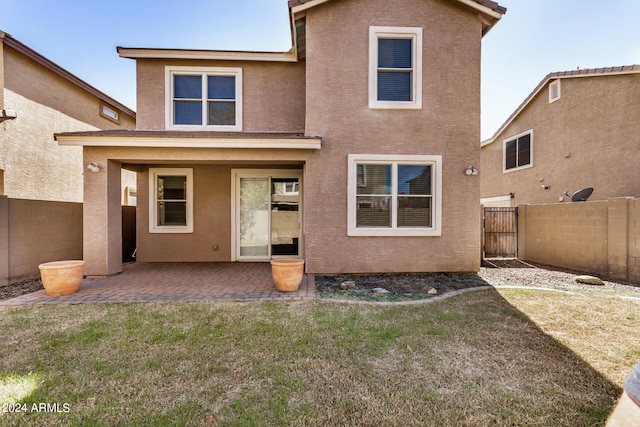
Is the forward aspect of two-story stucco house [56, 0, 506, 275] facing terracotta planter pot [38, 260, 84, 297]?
no

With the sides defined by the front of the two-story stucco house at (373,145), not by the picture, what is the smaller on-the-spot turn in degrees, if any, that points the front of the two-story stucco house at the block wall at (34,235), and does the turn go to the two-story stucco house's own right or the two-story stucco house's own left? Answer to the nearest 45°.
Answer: approximately 90° to the two-story stucco house's own left

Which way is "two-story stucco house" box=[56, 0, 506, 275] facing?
away from the camera

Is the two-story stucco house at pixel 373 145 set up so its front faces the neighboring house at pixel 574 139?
no

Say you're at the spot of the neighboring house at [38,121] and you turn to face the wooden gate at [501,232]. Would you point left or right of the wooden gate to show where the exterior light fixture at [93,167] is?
right

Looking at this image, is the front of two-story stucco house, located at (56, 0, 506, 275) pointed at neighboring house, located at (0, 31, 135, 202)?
no
